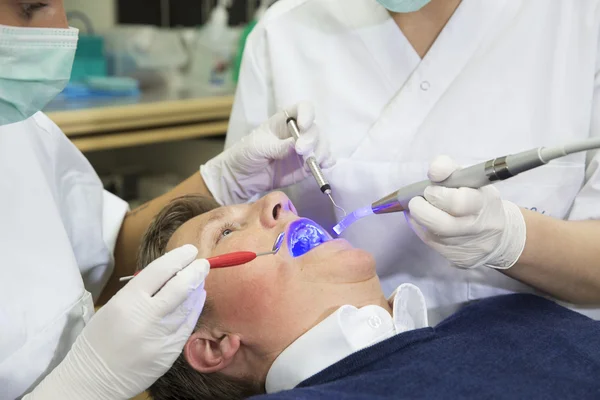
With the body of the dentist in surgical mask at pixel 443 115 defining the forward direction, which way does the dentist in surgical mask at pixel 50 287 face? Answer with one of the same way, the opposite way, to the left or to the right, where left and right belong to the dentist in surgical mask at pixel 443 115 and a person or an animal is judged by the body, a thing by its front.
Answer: to the left

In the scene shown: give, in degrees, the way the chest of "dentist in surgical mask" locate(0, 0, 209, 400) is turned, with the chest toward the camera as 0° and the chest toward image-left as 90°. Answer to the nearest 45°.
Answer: approximately 315°

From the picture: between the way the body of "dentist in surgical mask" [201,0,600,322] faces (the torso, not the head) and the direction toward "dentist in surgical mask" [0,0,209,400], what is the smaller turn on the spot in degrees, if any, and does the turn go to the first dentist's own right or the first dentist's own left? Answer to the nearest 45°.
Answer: approximately 45° to the first dentist's own right

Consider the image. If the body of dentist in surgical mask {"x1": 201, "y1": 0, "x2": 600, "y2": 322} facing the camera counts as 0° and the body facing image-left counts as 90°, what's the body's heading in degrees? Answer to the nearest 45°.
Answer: approximately 0°
